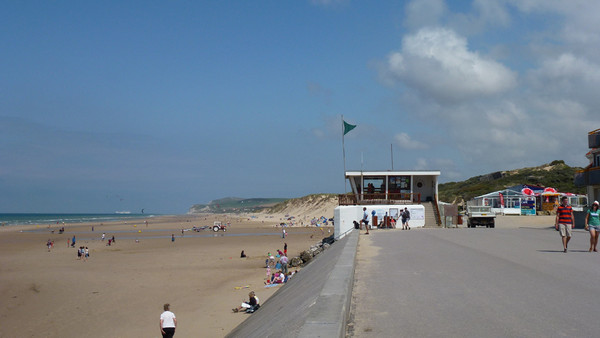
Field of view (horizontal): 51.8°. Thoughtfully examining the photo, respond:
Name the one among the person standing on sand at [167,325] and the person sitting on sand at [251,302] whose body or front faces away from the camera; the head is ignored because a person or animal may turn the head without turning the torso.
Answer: the person standing on sand

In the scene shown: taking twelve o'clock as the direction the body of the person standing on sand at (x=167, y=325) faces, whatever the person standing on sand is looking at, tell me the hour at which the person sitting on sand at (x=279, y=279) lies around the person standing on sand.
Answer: The person sitting on sand is roughly at 1 o'clock from the person standing on sand.

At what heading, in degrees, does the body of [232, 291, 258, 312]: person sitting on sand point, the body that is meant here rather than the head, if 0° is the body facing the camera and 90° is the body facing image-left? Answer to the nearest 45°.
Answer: approximately 90°

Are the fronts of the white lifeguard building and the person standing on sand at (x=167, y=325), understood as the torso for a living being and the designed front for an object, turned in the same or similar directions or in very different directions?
very different directions

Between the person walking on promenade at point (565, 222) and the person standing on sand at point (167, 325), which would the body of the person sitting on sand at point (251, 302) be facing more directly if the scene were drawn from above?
the person standing on sand

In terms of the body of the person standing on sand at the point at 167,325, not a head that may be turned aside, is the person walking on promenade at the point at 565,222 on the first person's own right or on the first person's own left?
on the first person's own right

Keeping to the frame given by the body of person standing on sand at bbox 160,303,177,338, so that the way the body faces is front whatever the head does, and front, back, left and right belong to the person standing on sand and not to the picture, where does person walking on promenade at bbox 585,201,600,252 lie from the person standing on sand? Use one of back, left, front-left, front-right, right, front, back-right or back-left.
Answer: right

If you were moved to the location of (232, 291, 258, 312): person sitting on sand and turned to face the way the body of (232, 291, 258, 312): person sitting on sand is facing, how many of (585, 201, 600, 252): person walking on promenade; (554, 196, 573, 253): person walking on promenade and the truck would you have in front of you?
0

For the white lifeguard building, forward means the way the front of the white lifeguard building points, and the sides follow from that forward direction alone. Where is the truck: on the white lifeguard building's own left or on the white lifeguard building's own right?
on the white lifeguard building's own left

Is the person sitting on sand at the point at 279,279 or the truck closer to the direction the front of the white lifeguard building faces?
the person sitting on sand

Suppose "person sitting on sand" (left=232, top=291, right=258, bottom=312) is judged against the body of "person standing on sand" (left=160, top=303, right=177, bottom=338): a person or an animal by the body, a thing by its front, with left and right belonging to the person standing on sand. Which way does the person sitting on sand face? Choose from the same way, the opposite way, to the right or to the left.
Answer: to the left

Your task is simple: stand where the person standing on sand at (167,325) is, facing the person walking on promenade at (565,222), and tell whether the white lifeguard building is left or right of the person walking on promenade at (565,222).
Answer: left

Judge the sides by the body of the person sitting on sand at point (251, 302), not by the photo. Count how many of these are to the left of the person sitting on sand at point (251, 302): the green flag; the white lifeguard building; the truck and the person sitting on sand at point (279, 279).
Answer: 0

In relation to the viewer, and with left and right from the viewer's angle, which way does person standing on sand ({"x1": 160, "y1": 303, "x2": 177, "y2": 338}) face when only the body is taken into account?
facing away from the viewer
